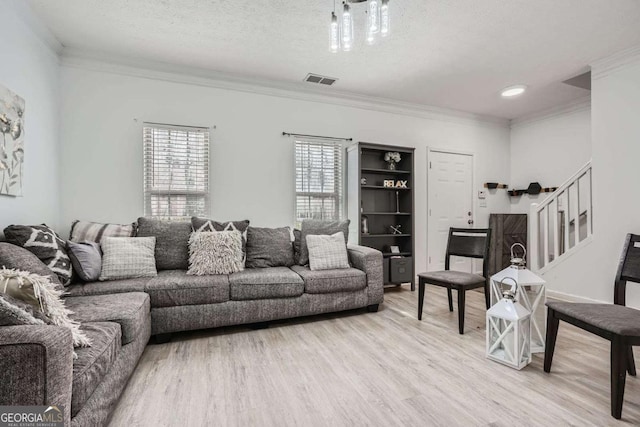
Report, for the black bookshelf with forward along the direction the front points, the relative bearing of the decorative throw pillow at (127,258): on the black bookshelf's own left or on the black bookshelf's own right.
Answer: on the black bookshelf's own right

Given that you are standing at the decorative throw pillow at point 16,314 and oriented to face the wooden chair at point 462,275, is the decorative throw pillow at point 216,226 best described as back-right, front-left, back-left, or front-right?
front-left

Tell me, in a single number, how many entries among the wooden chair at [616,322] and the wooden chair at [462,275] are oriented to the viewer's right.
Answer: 0

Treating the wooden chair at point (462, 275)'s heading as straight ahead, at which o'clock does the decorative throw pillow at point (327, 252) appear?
The decorative throw pillow is roughly at 1 o'clock from the wooden chair.

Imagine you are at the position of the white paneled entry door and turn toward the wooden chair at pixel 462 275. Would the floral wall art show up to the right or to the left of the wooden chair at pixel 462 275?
right

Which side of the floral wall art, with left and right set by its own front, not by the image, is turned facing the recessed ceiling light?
front

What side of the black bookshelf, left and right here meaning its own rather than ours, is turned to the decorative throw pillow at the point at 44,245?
right

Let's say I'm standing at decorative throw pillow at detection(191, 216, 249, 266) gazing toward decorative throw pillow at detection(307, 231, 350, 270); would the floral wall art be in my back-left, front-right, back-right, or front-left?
back-right

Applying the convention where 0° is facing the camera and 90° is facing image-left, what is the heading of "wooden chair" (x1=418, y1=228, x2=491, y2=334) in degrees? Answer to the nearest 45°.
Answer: approximately 45°

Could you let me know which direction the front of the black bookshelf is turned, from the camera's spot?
facing the viewer and to the right of the viewer

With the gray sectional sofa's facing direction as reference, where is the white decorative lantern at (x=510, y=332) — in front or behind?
in front

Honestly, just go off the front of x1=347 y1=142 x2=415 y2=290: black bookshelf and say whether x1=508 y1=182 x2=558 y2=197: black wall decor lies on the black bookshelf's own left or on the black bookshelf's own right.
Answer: on the black bookshelf's own left
